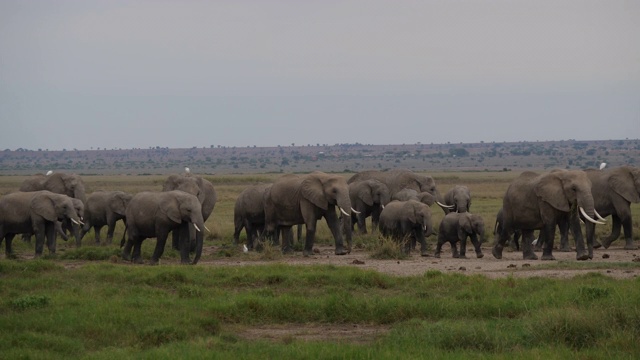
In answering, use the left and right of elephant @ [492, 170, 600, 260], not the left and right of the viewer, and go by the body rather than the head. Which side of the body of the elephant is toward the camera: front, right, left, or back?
right

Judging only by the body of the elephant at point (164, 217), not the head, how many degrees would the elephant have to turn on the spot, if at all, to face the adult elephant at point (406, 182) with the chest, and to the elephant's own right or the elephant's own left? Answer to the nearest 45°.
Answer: approximately 45° to the elephant's own left

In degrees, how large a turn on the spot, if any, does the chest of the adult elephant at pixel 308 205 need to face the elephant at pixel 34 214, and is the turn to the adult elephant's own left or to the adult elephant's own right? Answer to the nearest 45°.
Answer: approximately 180°

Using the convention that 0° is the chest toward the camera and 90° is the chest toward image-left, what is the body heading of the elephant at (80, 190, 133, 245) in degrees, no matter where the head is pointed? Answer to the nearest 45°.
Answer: approximately 270°

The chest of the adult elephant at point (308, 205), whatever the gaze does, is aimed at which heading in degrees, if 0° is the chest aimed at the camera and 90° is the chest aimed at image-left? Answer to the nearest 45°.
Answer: approximately 270°

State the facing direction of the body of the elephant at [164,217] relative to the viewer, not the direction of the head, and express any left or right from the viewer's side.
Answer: facing to the right of the viewer

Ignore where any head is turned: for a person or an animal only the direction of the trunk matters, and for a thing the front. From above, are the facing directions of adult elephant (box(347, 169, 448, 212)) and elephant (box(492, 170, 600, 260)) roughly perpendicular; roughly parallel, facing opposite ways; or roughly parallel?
roughly parallel

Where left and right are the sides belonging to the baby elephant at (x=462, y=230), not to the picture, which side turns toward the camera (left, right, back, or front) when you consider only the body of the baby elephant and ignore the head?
right

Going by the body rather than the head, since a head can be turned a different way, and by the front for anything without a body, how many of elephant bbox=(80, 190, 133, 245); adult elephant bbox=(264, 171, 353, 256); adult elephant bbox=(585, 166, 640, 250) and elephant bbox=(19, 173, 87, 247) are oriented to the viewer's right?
4

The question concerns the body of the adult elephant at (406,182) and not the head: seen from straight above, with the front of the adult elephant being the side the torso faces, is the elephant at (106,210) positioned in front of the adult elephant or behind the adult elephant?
behind

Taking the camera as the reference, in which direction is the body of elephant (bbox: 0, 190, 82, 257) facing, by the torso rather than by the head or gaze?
to the viewer's right

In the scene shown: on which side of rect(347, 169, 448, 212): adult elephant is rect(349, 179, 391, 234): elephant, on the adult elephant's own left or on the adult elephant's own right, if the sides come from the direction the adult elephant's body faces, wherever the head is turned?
on the adult elephant's own right
